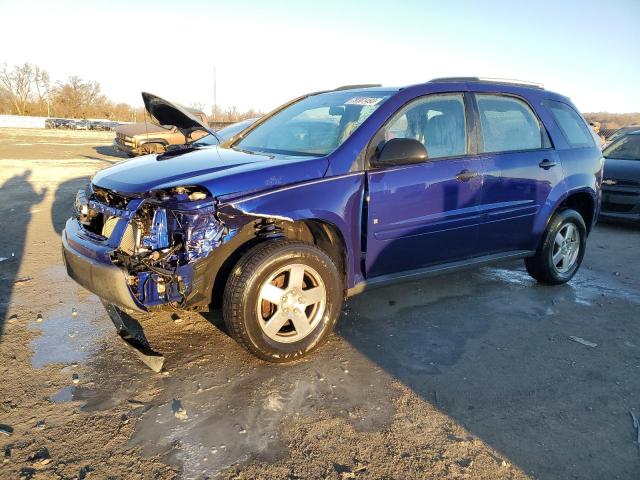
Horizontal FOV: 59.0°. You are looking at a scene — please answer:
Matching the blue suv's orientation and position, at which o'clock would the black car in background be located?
The black car in background is roughly at 6 o'clock from the blue suv.

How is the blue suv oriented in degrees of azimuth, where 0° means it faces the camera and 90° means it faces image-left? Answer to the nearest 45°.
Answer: approximately 45°
